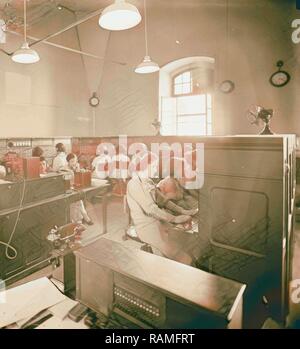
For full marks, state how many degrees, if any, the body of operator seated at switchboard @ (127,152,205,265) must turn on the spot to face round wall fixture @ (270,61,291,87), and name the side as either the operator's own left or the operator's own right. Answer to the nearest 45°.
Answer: approximately 45° to the operator's own left

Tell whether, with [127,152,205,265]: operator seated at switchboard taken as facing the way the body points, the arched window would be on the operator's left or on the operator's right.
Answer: on the operator's left

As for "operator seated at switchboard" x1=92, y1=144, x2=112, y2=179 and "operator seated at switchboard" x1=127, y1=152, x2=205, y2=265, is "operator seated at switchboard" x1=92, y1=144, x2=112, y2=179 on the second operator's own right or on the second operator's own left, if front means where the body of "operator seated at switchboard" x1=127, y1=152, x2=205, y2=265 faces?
on the second operator's own left

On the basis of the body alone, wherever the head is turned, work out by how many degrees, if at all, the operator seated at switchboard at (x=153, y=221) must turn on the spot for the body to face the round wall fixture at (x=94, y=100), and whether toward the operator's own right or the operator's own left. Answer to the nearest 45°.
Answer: approximately 90° to the operator's own left

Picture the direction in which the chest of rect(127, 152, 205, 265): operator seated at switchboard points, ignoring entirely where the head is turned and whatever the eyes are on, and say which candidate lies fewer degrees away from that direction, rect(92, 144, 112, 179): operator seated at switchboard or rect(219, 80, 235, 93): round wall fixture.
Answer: the round wall fixture

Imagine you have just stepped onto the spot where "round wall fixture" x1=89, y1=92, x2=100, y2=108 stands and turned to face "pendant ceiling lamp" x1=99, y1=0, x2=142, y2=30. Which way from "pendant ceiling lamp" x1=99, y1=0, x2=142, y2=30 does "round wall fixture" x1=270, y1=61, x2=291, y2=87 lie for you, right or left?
left

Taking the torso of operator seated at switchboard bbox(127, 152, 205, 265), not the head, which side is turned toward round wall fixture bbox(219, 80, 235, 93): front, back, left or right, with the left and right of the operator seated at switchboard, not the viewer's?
left

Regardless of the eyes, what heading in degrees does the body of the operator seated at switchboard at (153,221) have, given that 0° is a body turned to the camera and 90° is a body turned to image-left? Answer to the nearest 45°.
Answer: approximately 270°
